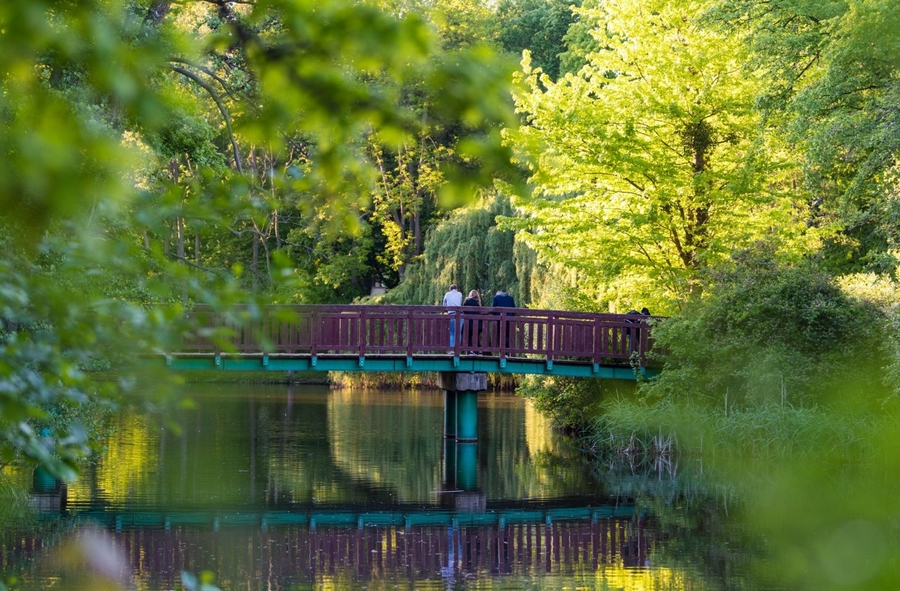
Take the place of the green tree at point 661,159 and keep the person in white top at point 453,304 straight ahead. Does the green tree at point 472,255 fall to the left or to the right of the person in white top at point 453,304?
right

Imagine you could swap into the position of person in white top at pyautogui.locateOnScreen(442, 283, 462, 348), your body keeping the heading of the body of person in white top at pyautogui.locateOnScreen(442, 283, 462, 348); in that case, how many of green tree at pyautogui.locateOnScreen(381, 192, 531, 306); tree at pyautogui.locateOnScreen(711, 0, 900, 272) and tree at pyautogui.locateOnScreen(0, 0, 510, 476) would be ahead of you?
1
